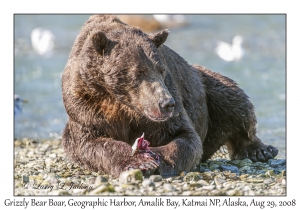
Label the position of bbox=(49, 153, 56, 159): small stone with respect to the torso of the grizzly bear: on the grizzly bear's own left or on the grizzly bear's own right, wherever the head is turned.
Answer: on the grizzly bear's own right

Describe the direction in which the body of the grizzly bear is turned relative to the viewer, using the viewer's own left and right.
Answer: facing the viewer and to the left of the viewer

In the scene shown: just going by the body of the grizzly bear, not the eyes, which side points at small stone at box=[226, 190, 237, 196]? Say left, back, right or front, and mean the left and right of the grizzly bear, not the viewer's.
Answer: left

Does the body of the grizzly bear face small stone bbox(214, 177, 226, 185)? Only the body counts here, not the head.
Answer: no

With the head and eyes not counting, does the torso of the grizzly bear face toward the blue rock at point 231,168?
no
